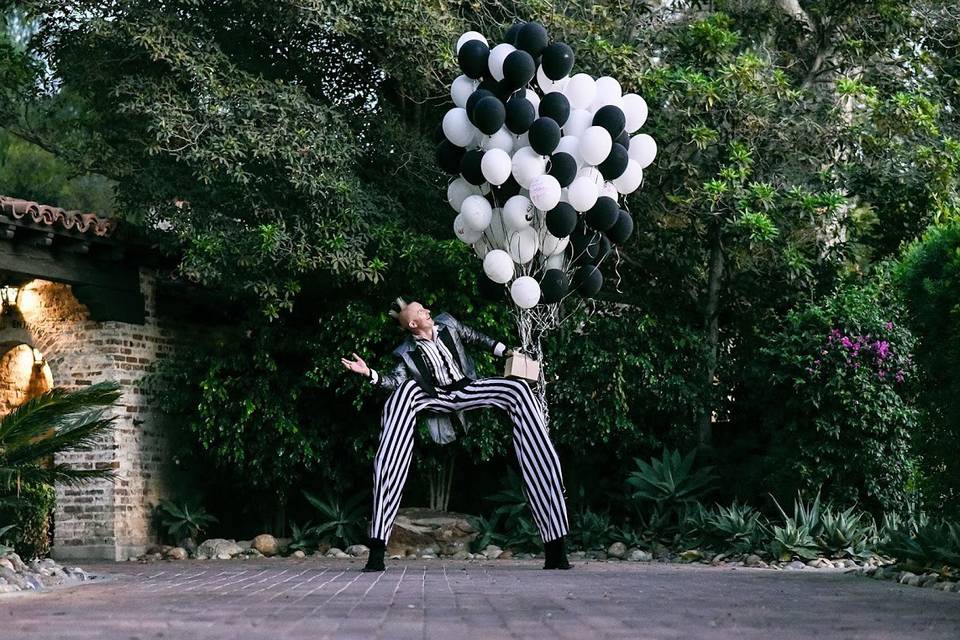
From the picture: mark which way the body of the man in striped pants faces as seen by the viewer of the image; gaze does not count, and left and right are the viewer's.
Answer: facing the viewer

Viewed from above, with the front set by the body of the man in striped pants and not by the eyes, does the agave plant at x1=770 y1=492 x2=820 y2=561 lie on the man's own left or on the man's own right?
on the man's own left
